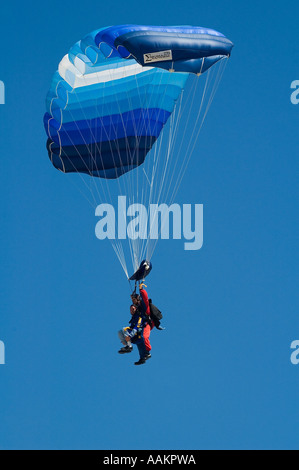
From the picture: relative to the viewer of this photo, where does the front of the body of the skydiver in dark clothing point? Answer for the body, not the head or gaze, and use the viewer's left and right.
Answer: facing to the left of the viewer
